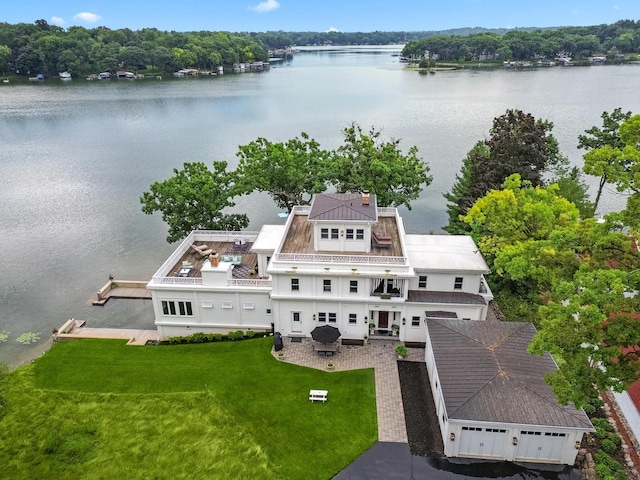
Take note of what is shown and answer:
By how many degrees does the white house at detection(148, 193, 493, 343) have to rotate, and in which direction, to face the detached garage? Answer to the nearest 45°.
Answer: approximately 45° to its left

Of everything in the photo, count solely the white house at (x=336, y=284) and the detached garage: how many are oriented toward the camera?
2

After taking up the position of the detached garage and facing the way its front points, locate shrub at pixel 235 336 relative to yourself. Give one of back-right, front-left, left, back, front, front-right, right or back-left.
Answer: right

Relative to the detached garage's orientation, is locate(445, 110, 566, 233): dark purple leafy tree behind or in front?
behind

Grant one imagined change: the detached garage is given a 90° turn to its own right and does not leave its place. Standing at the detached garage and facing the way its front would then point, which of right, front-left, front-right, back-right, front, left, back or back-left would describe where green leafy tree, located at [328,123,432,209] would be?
front-right

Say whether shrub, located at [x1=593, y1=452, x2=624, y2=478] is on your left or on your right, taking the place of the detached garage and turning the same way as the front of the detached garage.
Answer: on your left

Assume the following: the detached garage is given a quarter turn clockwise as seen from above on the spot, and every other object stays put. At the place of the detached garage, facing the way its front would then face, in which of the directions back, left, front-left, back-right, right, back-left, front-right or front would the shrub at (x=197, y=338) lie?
front

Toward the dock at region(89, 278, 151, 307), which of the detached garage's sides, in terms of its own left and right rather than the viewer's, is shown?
right

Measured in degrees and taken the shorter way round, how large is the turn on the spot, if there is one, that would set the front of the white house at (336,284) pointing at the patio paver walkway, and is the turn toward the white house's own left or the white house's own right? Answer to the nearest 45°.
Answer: approximately 45° to the white house's own left

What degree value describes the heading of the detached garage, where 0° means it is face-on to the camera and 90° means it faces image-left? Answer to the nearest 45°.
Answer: approximately 0°

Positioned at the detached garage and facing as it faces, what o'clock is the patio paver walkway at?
The patio paver walkway is roughly at 4 o'clock from the detached garage.

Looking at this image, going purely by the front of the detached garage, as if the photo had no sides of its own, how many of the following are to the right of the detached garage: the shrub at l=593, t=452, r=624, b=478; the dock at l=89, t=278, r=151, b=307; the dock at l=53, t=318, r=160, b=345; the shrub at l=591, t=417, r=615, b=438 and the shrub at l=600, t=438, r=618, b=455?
2

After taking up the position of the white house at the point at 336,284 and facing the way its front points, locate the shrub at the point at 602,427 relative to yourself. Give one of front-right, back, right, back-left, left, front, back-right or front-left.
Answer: front-left

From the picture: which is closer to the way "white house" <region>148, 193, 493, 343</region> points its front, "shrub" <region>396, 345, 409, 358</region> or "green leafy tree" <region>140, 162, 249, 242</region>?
the shrub

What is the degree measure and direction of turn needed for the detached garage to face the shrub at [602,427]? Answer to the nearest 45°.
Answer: approximately 135° to its left

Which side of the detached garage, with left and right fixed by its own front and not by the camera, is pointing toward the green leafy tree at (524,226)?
back

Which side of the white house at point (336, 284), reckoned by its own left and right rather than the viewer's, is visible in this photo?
front

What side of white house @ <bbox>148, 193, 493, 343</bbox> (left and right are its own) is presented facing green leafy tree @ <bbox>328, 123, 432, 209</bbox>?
back

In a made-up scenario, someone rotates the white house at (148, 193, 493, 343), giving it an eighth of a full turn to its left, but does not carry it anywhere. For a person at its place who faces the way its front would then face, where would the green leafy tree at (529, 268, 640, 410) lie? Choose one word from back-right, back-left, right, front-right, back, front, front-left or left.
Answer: front

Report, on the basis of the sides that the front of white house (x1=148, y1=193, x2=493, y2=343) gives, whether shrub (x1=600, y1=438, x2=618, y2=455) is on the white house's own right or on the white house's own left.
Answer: on the white house's own left
